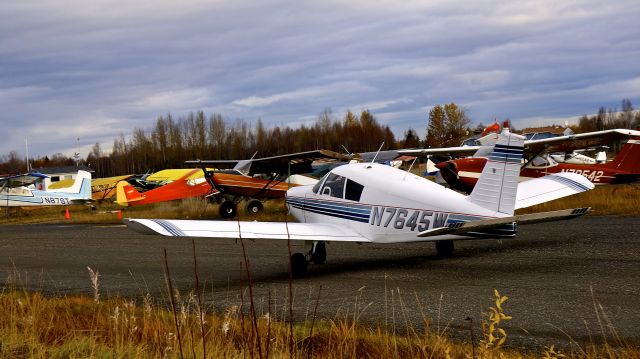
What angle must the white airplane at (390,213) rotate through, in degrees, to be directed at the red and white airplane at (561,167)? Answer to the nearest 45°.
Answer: approximately 90° to its right

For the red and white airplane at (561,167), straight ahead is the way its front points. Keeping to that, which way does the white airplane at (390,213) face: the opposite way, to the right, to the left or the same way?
to the right

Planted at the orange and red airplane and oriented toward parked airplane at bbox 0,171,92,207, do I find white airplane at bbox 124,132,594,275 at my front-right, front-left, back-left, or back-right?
back-left

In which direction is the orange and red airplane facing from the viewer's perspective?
to the viewer's right

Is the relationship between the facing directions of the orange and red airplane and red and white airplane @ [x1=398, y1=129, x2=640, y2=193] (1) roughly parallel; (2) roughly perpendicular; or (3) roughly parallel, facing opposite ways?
roughly parallel, facing opposite ways

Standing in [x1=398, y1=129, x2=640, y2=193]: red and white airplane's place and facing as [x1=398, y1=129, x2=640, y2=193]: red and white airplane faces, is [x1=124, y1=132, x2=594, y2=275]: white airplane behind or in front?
in front

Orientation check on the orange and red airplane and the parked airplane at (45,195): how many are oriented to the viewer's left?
1

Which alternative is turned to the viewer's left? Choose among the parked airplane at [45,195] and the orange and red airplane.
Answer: the parked airplane

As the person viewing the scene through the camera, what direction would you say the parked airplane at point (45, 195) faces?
facing to the left of the viewer

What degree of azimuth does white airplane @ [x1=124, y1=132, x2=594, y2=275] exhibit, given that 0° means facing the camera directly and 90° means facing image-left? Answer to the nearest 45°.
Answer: approximately 135°

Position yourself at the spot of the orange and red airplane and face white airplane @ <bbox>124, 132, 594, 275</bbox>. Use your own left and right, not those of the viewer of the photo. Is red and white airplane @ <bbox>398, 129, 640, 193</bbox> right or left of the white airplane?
left

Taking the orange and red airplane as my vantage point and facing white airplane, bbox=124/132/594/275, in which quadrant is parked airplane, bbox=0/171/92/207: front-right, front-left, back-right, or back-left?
back-right
